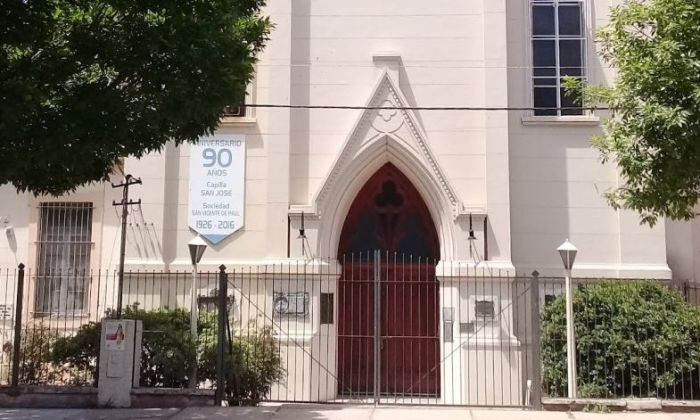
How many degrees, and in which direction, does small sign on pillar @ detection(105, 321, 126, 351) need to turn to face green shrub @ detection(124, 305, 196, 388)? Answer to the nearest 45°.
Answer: approximately 135° to its left

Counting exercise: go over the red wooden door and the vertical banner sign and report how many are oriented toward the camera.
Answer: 2

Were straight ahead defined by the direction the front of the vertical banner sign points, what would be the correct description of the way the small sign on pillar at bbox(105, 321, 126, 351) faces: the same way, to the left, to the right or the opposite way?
the same way

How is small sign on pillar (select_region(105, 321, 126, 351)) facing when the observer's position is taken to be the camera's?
facing the viewer

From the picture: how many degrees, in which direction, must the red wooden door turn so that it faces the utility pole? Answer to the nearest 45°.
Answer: approximately 90° to its right

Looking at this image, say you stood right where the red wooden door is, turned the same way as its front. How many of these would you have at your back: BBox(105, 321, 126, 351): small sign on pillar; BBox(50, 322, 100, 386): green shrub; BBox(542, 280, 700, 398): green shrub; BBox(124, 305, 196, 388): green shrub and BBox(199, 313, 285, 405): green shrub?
0

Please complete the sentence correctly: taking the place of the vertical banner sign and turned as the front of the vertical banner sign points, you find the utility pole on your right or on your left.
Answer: on your right

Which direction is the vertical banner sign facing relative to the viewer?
toward the camera

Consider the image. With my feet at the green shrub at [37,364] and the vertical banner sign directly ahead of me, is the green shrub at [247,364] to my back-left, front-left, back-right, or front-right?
front-right

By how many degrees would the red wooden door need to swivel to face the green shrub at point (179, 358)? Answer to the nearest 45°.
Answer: approximately 45° to its right

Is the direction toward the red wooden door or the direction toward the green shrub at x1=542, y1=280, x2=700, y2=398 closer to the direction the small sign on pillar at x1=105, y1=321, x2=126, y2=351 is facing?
the green shrub

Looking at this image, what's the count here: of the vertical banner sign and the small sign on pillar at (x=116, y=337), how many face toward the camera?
2

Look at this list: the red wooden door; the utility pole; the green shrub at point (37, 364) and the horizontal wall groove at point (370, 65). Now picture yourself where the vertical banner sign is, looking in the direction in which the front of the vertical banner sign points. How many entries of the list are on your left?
2

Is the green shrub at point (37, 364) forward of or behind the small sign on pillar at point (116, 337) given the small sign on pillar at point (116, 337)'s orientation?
behind

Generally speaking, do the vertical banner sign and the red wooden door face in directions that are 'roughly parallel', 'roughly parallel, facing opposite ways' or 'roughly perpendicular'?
roughly parallel

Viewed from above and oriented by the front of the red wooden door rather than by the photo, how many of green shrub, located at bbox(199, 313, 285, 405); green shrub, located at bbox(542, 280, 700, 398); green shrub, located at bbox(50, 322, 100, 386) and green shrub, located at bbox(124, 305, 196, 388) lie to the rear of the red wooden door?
0

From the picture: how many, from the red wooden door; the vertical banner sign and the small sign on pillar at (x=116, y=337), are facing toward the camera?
3

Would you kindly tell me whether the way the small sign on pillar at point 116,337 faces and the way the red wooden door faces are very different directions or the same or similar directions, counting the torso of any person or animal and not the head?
same or similar directions
